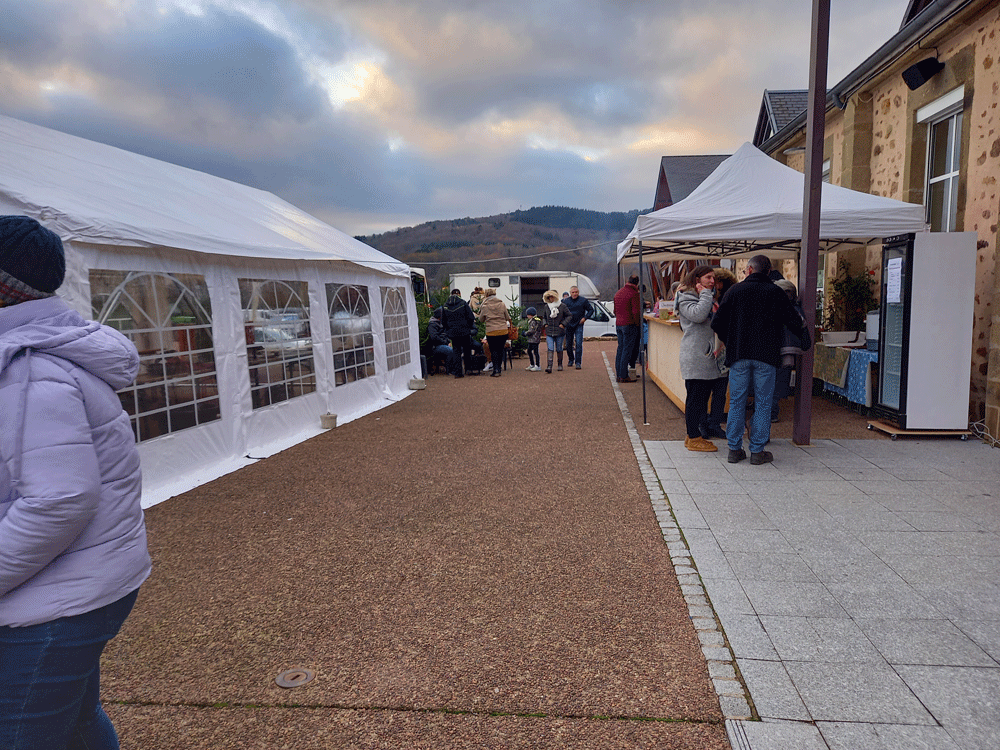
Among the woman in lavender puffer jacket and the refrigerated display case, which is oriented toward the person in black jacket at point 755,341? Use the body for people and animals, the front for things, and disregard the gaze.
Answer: the refrigerated display case

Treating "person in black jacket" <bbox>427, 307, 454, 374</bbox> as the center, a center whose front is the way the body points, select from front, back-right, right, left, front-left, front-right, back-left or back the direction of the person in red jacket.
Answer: front-right

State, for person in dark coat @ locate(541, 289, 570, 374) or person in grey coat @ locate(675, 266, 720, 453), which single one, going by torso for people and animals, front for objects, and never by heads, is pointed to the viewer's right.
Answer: person in grey coat @ locate(675, 266, 720, 453)

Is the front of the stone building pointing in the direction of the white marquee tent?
yes

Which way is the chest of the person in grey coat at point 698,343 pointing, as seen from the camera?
to the viewer's right

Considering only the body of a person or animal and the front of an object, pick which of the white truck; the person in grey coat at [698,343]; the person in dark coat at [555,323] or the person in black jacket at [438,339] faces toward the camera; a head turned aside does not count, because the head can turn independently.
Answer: the person in dark coat at [555,323]

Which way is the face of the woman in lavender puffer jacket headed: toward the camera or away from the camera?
away from the camera

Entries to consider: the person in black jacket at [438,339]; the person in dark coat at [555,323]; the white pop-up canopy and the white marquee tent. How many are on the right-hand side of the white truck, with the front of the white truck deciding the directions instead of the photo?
4
